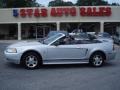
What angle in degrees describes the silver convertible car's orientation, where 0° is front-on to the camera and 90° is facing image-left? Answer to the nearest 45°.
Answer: approximately 90°
